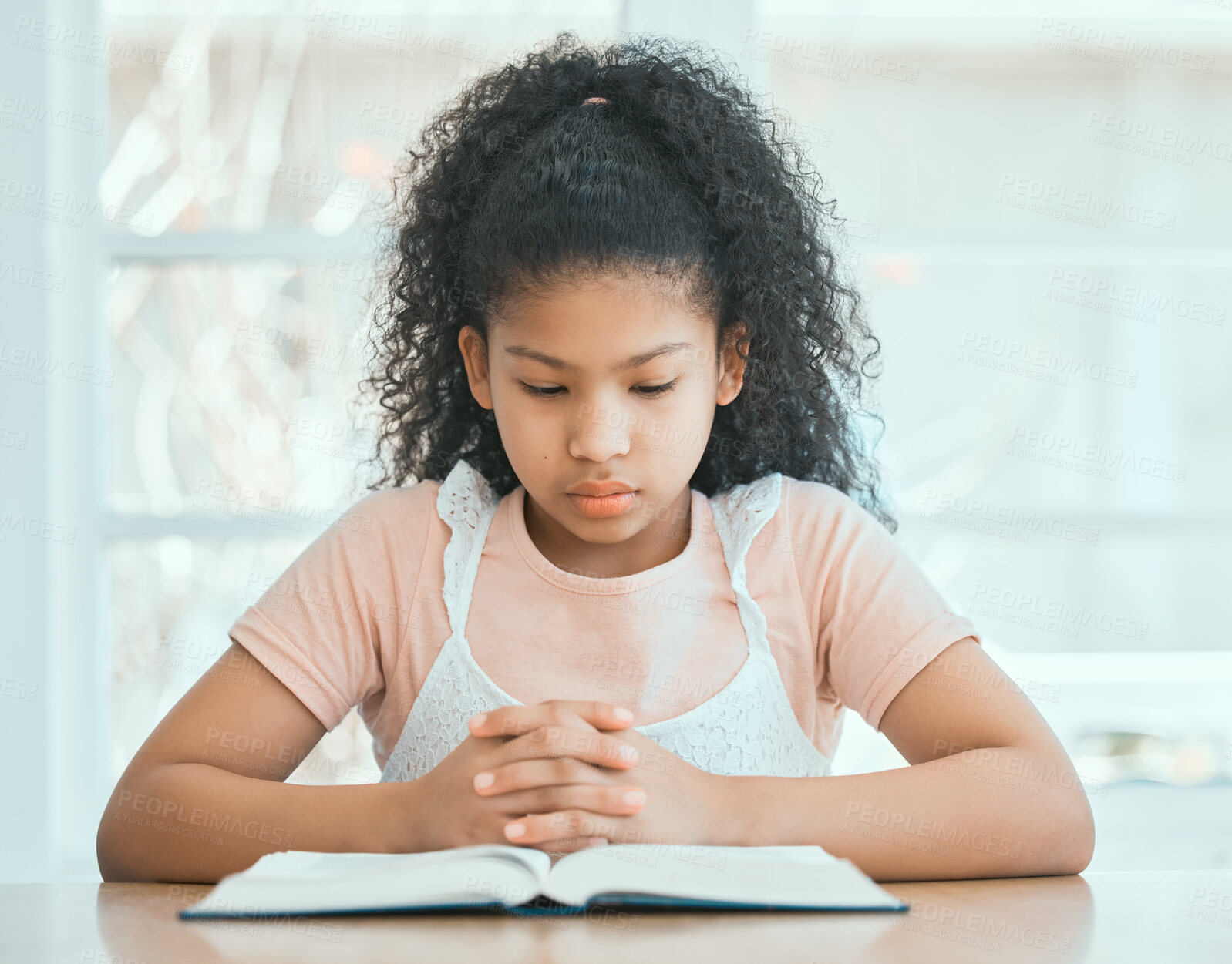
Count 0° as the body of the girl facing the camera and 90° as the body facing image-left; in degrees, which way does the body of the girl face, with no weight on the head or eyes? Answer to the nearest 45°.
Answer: approximately 0°
